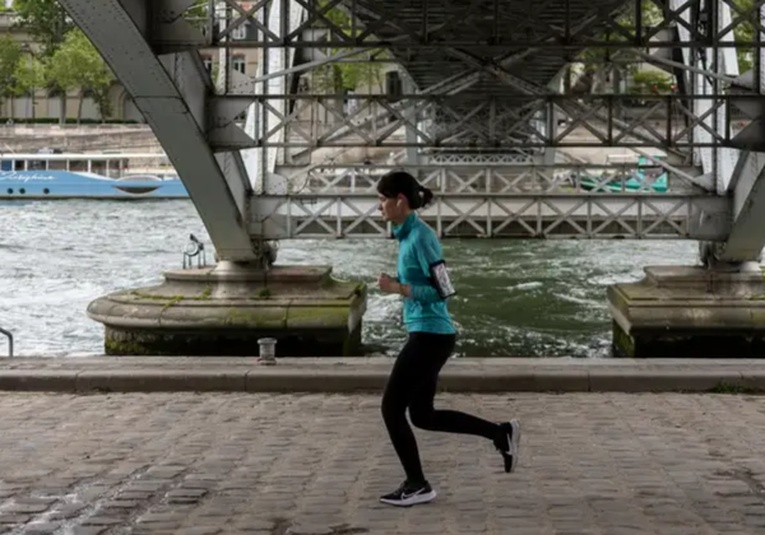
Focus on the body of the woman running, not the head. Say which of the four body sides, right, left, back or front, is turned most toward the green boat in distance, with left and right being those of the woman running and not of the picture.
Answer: right

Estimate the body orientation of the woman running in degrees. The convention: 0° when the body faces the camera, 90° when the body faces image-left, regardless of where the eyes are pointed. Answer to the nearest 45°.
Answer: approximately 90°

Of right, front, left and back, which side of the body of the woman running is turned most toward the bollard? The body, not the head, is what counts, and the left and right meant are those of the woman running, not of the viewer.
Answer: right

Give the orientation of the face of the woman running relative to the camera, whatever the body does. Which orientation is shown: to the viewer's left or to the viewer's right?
to the viewer's left
